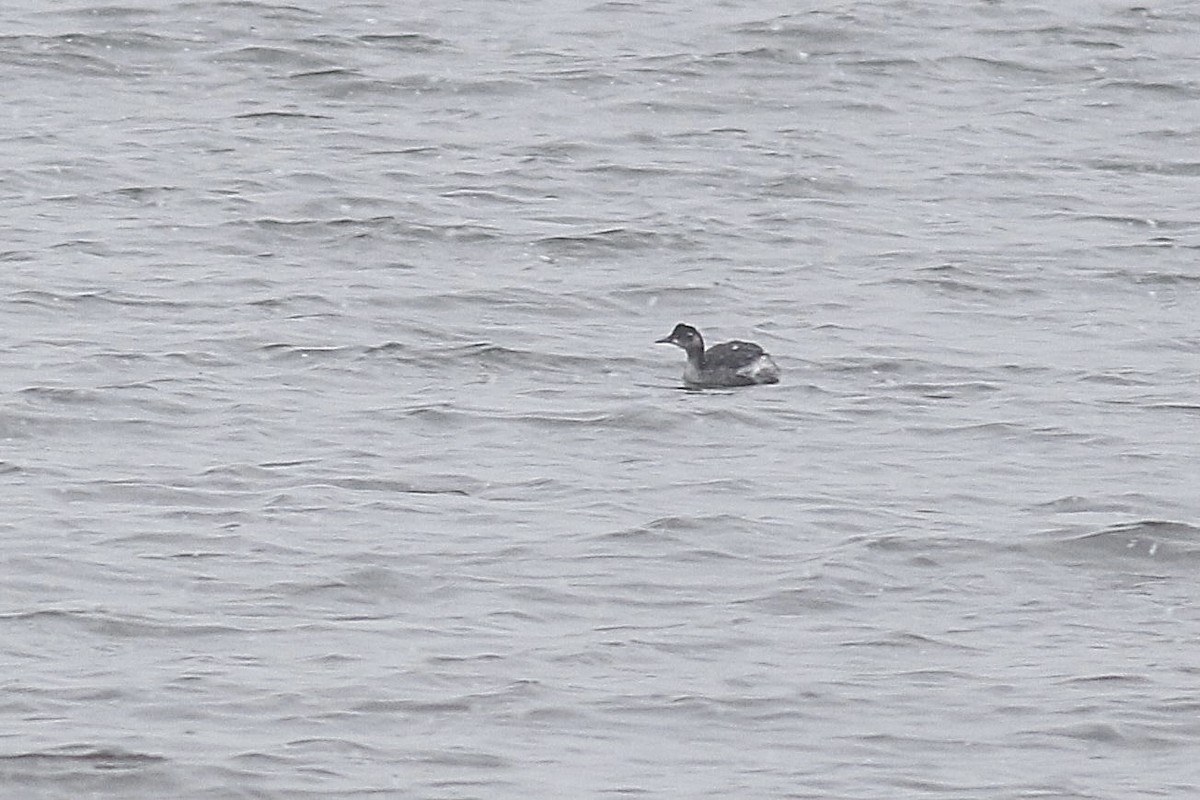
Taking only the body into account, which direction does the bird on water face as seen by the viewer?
to the viewer's left
